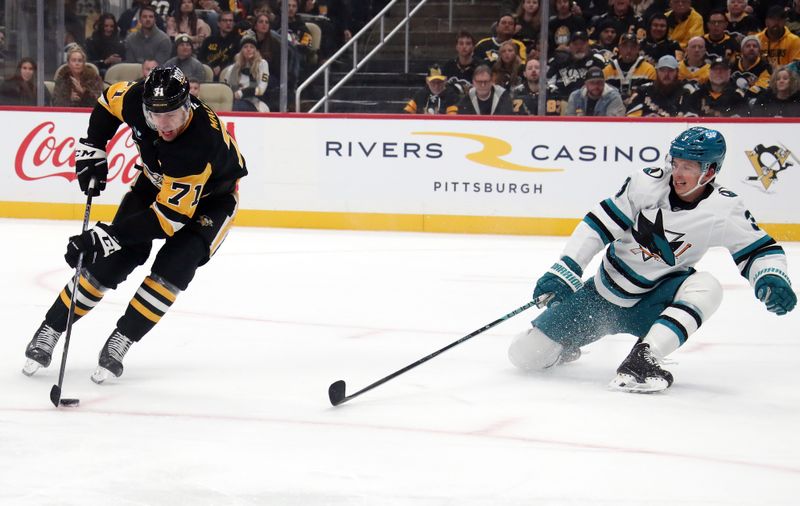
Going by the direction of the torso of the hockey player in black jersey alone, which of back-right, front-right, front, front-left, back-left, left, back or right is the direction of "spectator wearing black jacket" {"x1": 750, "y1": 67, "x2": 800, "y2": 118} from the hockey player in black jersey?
back

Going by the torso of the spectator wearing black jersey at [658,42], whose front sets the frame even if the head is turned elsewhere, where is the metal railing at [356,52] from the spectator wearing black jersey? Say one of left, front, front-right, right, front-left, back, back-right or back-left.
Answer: right

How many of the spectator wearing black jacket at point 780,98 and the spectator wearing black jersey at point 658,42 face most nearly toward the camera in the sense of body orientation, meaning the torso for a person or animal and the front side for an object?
2

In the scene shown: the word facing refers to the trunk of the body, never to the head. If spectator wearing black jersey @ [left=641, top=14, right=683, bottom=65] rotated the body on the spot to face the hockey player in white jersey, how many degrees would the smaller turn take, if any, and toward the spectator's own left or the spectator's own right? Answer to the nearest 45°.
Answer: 0° — they already face them

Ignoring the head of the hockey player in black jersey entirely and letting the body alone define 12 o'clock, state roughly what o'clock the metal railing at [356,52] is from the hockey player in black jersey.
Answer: The metal railing is roughly at 5 o'clock from the hockey player in black jersey.

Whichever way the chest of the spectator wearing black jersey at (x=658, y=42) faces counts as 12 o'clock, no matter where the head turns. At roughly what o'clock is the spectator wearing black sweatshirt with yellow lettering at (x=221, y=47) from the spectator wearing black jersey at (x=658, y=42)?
the spectator wearing black sweatshirt with yellow lettering at (x=221, y=47) is roughly at 3 o'clock from the spectator wearing black jersey at (x=658, y=42).

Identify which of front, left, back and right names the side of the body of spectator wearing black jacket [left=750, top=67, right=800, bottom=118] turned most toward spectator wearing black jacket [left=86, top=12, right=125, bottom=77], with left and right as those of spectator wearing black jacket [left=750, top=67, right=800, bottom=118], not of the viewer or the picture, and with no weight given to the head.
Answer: right

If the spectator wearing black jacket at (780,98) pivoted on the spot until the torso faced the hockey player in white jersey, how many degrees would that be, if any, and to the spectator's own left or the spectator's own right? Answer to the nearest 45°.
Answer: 0° — they already face them
